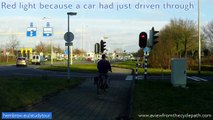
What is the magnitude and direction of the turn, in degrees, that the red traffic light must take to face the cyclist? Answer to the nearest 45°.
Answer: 0° — it already faces them

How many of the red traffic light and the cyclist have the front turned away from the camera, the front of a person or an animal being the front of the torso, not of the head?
1

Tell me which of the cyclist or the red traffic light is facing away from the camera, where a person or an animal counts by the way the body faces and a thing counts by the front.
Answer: the cyclist

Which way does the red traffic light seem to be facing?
toward the camera

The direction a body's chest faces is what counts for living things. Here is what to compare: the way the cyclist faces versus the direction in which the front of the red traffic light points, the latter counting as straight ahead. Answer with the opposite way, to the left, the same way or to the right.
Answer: the opposite way

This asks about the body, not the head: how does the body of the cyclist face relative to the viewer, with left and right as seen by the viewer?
facing away from the viewer
